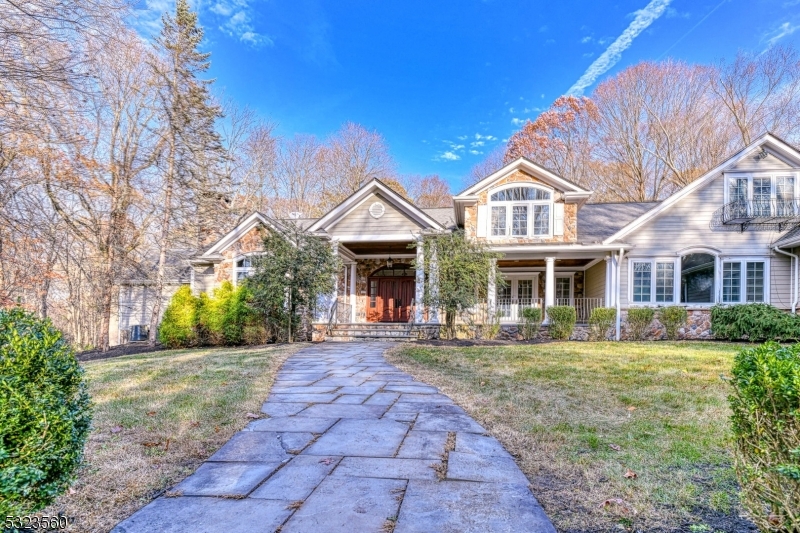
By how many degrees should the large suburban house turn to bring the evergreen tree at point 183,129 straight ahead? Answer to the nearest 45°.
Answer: approximately 90° to its right

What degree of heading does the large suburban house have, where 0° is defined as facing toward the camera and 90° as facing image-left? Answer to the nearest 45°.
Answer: approximately 0°

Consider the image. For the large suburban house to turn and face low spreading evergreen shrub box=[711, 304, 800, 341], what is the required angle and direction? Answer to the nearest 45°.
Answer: approximately 45° to its left

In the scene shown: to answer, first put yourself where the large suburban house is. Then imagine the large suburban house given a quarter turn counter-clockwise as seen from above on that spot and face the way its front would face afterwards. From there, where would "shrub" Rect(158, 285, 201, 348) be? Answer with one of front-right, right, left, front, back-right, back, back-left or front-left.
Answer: back
